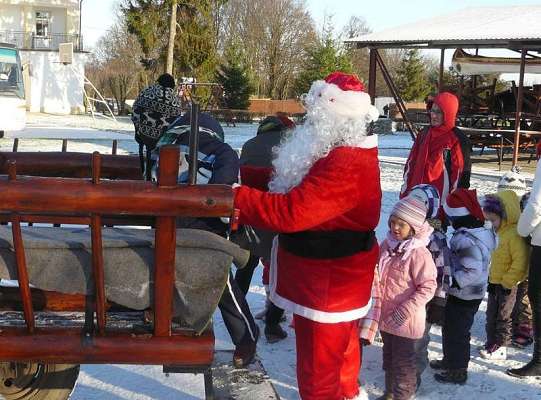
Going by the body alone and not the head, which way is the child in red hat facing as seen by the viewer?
to the viewer's left

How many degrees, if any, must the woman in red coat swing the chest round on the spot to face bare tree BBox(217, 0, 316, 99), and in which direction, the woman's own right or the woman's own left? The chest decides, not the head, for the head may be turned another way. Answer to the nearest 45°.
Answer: approximately 135° to the woman's own right

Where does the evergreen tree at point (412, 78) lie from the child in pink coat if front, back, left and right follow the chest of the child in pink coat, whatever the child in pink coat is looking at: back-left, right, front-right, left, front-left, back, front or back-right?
back-right

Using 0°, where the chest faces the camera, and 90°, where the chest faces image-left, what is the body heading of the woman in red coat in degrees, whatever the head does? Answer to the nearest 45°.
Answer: approximately 45°

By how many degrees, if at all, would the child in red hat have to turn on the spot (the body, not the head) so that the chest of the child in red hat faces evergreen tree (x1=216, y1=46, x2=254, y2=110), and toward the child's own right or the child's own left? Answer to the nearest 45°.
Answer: approximately 90° to the child's own right

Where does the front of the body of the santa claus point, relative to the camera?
to the viewer's left

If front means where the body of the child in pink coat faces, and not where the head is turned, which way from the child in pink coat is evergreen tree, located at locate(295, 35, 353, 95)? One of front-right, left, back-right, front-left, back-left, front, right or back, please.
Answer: back-right

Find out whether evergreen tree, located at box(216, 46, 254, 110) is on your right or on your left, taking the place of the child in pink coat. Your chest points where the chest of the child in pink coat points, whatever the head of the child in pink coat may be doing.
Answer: on your right

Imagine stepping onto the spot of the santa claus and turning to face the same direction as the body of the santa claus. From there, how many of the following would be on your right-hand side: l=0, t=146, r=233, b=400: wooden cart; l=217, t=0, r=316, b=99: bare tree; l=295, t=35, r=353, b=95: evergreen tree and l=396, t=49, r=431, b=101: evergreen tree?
3

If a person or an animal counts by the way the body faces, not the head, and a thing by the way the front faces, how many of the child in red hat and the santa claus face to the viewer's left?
2
